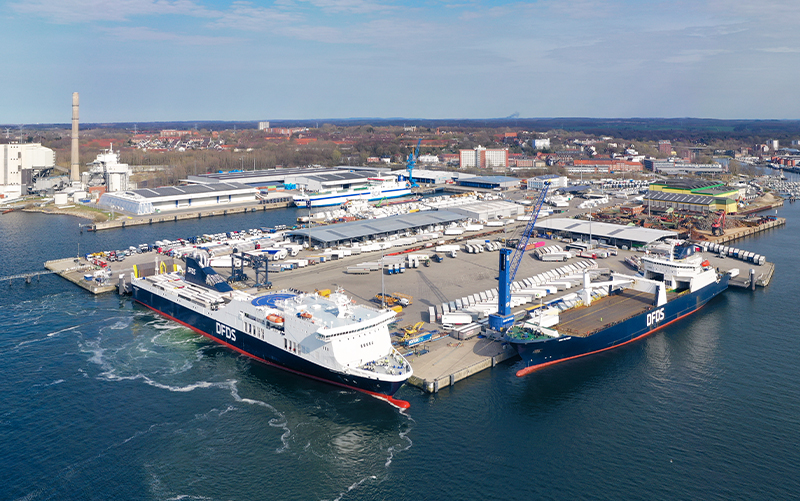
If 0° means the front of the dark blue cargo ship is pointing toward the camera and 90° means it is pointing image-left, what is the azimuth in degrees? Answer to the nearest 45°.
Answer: approximately 45°

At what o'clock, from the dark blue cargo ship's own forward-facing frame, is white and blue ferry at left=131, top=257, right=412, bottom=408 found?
The white and blue ferry is roughly at 12 o'clock from the dark blue cargo ship.

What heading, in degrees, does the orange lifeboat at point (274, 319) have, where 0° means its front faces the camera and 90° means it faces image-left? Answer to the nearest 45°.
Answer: approximately 315°

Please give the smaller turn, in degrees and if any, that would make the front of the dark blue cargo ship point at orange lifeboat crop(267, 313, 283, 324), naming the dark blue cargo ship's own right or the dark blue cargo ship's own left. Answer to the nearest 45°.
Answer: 0° — it already faces it

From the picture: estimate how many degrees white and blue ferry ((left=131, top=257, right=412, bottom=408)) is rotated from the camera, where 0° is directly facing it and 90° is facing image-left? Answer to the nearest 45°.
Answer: approximately 315°

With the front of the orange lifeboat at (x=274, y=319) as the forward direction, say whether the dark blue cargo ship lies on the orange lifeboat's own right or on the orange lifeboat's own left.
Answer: on the orange lifeboat's own left
